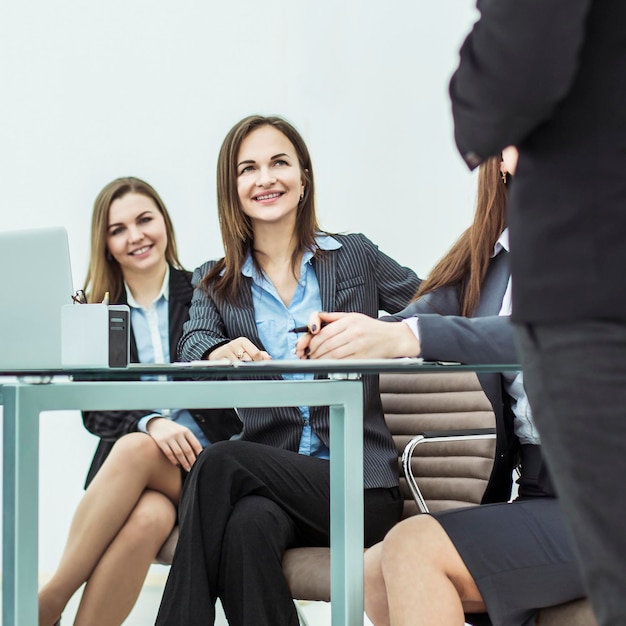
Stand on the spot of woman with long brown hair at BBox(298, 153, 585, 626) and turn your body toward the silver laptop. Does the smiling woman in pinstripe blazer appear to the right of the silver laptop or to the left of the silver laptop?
right

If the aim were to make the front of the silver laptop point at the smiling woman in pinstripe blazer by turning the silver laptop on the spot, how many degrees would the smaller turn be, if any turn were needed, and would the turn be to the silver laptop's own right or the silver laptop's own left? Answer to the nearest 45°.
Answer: approximately 45° to the silver laptop's own right

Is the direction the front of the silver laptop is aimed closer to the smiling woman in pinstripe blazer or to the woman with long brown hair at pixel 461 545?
the smiling woman in pinstripe blazer

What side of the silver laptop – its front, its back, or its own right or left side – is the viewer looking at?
back
